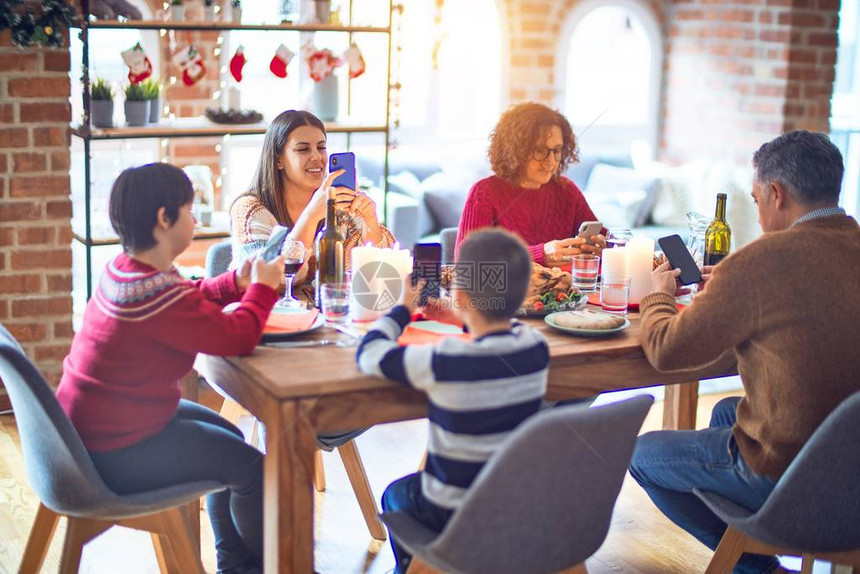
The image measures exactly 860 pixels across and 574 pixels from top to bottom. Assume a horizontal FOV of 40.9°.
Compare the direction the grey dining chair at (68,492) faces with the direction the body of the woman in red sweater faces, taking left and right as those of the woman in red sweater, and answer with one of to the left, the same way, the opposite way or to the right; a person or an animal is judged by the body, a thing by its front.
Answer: to the left

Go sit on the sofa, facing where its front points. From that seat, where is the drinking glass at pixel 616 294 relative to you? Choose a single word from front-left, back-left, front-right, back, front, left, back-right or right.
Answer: front

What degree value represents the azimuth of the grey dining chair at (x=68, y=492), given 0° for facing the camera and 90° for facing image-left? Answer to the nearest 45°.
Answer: approximately 270°

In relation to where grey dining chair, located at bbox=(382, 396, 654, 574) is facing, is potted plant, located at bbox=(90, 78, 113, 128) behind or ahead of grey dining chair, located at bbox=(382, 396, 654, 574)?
ahead

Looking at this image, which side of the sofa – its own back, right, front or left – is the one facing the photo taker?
front

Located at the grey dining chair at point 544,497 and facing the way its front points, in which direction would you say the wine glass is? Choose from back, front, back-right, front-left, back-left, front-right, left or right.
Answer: front

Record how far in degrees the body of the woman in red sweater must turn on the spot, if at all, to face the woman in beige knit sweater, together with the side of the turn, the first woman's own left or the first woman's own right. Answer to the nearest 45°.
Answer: approximately 90° to the first woman's own right

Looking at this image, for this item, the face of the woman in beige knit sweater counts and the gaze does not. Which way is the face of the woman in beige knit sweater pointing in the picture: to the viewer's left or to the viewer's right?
to the viewer's right

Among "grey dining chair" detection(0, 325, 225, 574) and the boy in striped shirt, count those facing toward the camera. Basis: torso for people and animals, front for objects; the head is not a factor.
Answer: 0

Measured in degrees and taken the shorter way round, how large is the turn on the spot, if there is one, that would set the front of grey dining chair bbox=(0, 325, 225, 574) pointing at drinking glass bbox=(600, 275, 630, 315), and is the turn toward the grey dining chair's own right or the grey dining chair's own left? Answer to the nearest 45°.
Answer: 0° — it already faces it

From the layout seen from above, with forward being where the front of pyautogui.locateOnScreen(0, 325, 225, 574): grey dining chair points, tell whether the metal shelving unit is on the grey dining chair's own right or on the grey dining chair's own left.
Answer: on the grey dining chair's own left

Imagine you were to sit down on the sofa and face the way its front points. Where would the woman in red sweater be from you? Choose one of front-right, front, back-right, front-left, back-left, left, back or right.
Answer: front

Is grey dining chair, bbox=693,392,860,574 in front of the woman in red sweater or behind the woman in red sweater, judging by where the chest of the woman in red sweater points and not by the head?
in front

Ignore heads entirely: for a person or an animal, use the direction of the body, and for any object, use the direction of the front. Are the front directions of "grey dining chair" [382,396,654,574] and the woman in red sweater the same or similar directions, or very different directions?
very different directions

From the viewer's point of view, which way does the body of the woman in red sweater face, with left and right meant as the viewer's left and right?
facing the viewer and to the right of the viewer

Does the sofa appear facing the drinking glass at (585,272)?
yes

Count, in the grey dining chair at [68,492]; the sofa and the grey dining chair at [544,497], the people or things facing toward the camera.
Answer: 1

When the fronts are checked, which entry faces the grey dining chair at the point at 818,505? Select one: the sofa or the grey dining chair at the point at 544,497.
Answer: the sofa
